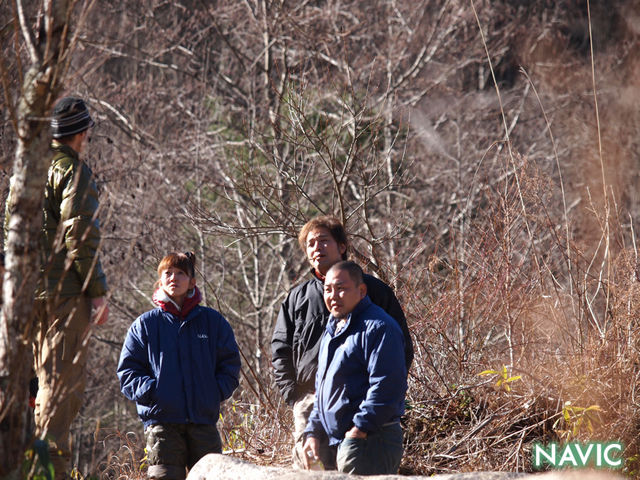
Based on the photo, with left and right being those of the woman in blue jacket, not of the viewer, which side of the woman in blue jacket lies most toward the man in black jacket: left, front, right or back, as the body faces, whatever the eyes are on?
left

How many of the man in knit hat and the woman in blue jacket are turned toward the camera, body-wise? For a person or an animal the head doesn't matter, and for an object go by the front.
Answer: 1

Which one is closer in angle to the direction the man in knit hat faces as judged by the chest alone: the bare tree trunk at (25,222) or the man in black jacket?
the man in black jacket

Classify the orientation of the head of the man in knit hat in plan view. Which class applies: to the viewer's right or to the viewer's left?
to the viewer's right

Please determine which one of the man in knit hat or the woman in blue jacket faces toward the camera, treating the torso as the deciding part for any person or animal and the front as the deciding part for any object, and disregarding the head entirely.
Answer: the woman in blue jacket

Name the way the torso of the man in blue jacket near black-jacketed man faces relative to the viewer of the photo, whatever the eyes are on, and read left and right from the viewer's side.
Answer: facing the viewer and to the left of the viewer

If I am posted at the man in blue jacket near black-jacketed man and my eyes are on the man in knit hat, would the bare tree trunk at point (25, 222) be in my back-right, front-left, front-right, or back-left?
front-left

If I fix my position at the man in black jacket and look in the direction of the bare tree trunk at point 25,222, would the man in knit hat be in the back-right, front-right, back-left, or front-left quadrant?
front-right

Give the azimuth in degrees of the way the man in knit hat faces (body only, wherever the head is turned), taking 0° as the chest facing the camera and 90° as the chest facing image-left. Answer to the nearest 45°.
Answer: approximately 225°

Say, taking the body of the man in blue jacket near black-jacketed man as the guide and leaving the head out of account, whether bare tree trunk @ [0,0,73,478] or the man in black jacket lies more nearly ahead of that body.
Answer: the bare tree trunk

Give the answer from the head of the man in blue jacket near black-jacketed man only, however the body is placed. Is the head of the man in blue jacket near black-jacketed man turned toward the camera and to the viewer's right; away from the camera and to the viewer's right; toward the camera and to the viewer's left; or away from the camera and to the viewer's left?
toward the camera and to the viewer's left

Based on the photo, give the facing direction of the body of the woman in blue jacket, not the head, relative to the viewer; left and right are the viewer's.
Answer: facing the viewer
